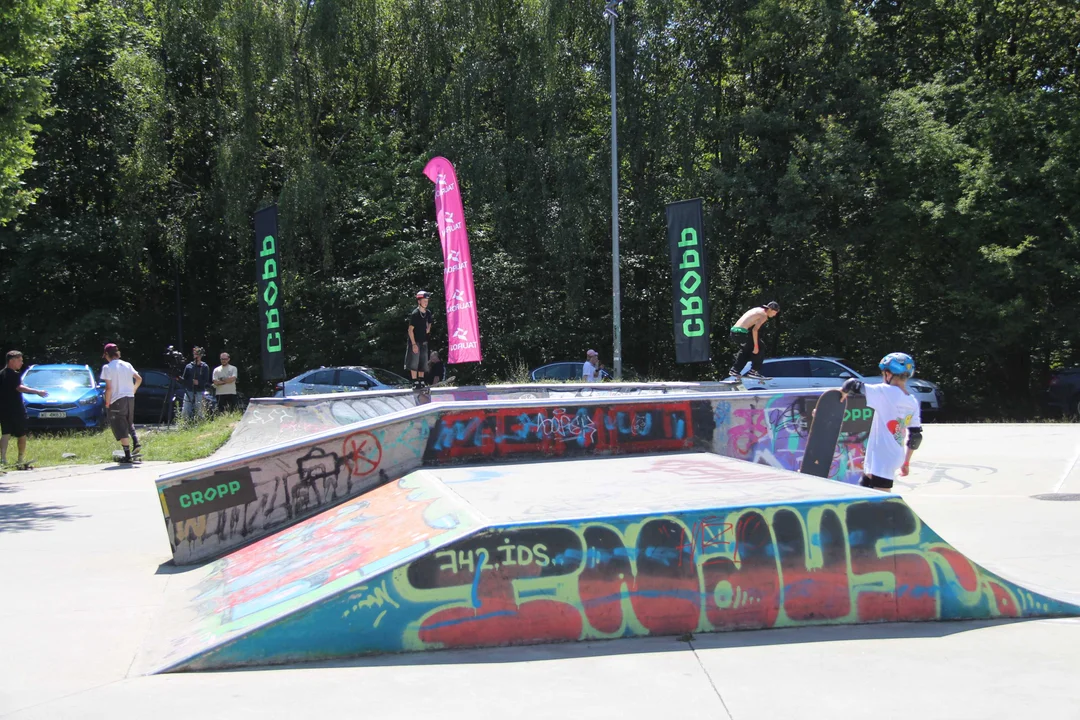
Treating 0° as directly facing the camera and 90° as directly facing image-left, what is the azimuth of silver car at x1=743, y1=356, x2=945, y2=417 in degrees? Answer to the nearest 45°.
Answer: approximately 270°

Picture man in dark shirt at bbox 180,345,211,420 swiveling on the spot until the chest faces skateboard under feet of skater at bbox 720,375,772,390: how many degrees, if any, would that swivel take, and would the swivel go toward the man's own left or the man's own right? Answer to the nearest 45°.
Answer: approximately 45° to the man's own left

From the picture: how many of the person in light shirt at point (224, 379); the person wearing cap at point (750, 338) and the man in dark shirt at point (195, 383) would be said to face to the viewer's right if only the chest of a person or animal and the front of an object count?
1

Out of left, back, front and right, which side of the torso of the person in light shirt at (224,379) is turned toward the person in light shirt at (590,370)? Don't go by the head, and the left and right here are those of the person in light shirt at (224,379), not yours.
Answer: left

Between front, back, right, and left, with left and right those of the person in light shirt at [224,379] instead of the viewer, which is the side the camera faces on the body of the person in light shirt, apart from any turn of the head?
front

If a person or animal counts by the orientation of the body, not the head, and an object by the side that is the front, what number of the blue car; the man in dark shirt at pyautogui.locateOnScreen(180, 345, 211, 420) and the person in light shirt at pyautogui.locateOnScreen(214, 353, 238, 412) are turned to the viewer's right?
0

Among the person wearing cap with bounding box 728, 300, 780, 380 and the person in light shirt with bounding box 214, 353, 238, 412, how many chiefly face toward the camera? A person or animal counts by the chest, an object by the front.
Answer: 1

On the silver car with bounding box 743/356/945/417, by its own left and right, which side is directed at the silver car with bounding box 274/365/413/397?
back

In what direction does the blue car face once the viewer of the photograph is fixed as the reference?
facing the viewer
